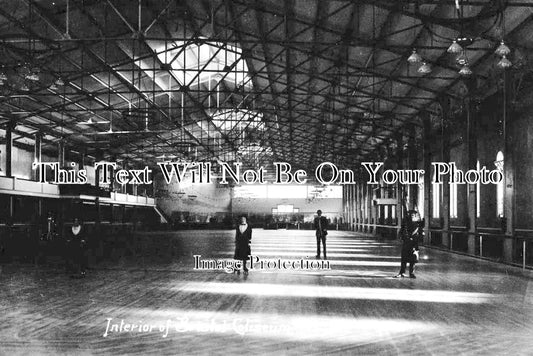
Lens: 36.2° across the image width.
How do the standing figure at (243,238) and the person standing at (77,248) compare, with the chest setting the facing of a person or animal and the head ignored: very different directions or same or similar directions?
same or similar directions

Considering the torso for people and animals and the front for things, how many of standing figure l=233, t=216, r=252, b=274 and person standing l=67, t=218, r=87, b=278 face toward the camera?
2

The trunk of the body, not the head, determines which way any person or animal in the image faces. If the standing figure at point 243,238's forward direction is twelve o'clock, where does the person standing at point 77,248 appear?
The person standing is roughly at 3 o'clock from the standing figure.

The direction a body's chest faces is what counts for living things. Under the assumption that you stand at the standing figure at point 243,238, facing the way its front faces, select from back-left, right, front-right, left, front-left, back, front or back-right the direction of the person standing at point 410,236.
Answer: left

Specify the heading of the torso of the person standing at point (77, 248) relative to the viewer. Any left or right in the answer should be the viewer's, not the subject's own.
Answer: facing the viewer

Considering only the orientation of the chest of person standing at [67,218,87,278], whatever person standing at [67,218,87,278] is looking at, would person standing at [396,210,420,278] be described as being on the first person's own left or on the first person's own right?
on the first person's own left

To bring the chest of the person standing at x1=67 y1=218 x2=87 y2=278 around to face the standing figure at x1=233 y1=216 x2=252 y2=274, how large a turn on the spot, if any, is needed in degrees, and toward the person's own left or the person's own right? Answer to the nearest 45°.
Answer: approximately 90° to the person's own left
